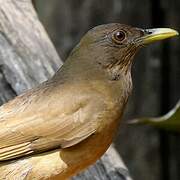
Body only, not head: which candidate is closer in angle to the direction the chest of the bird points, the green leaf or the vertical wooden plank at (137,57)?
the green leaf

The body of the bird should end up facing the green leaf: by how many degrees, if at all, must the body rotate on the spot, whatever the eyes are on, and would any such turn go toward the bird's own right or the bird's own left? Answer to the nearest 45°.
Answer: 0° — it already faces it

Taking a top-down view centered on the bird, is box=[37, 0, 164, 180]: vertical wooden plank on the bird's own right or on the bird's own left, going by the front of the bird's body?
on the bird's own left

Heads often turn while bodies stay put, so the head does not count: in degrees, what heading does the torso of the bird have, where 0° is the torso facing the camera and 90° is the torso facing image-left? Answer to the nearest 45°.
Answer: approximately 270°
